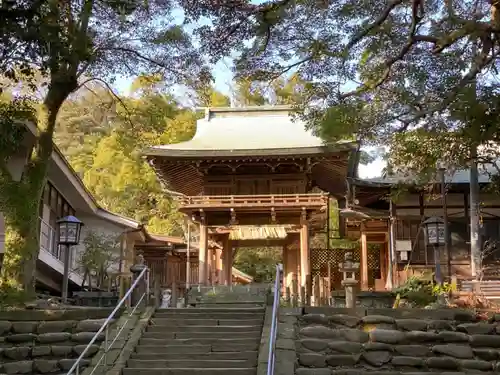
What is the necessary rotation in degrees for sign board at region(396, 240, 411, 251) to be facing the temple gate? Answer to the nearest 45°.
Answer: approximately 90° to its right

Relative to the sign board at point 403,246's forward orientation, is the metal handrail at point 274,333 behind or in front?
in front

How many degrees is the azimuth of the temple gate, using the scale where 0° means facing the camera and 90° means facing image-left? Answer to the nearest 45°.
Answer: approximately 0°

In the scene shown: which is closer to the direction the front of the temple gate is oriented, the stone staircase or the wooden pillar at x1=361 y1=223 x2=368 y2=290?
the stone staircase

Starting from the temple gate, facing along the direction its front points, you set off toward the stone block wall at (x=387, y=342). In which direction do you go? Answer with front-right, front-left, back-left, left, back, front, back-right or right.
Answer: front

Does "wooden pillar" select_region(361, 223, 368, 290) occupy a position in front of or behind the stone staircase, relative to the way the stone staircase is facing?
behind

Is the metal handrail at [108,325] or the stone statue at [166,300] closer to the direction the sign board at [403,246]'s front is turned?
the metal handrail

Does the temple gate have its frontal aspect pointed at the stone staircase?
yes

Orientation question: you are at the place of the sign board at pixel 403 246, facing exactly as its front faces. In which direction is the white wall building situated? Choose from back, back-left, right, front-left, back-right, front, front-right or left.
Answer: right

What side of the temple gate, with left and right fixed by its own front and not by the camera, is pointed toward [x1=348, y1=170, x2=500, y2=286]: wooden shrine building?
left

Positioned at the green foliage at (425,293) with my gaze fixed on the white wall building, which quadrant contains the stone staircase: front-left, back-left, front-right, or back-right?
front-left

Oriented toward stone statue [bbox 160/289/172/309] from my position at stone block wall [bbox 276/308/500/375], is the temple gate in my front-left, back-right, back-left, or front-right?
front-right

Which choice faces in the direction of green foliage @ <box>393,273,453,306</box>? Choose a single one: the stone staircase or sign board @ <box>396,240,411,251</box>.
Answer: the sign board

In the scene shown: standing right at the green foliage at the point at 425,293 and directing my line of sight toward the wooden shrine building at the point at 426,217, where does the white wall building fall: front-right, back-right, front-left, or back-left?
front-left

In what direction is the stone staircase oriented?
toward the camera

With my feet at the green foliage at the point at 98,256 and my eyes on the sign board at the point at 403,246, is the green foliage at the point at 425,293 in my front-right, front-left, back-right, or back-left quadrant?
front-right

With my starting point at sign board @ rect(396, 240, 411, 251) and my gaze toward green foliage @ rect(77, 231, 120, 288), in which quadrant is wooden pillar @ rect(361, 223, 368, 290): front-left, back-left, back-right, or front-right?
front-right

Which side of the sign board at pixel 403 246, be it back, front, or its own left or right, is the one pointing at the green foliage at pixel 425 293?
front
